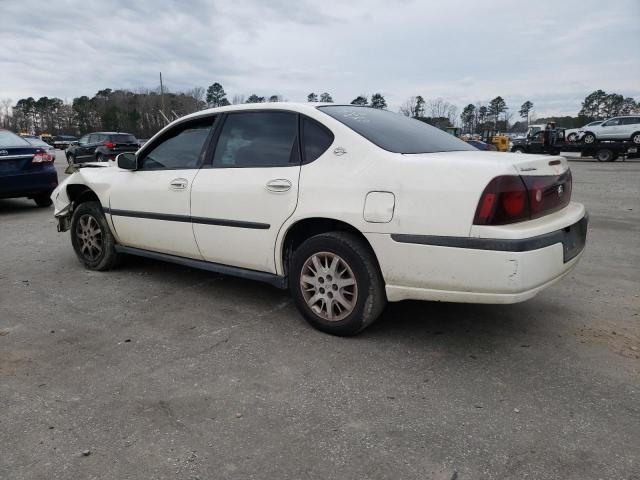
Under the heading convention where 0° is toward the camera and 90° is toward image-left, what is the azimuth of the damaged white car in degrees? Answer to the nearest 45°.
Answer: approximately 135°

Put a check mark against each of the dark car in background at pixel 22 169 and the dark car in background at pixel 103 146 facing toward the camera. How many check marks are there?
0

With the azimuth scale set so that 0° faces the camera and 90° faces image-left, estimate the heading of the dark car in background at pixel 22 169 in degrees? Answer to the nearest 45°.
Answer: approximately 180°

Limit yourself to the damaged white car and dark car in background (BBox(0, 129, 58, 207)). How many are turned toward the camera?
0

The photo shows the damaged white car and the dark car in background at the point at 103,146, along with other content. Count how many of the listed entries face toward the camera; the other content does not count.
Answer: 0

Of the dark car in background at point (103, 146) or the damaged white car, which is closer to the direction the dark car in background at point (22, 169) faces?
the dark car in background

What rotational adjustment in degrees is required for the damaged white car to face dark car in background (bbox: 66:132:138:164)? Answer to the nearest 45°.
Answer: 0° — it already faces it

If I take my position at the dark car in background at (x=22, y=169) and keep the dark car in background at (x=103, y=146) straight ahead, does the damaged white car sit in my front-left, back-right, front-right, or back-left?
back-right

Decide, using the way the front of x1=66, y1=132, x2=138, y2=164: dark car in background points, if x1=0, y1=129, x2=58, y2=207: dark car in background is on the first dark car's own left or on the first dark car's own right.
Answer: on the first dark car's own left

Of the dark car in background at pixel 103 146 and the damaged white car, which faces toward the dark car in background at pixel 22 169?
the damaged white car

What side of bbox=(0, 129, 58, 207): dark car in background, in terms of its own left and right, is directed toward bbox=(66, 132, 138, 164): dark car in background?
front

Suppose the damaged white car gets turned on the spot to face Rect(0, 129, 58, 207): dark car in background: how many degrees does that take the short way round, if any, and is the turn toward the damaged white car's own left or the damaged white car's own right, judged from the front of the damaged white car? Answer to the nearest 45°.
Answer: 0° — it already faces it

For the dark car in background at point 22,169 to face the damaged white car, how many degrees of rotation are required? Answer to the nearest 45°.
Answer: approximately 180°
